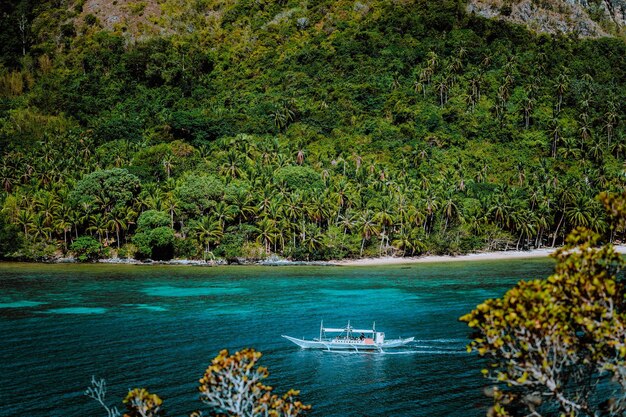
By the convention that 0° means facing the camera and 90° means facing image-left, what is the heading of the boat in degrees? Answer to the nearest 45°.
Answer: approximately 90°

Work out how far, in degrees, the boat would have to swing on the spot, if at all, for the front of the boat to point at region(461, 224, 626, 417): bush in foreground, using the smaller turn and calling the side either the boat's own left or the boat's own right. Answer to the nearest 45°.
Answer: approximately 90° to the boat's own left
